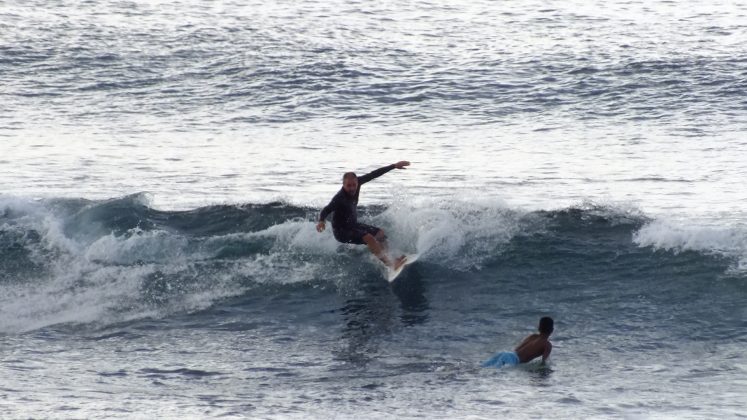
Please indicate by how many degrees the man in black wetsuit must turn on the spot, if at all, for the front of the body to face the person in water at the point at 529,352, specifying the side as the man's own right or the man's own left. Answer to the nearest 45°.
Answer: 0° — they already face them

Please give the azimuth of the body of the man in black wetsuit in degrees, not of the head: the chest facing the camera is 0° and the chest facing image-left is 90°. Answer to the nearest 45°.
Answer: approximately 315°

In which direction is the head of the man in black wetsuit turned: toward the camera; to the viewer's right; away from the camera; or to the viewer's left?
toward the camera
